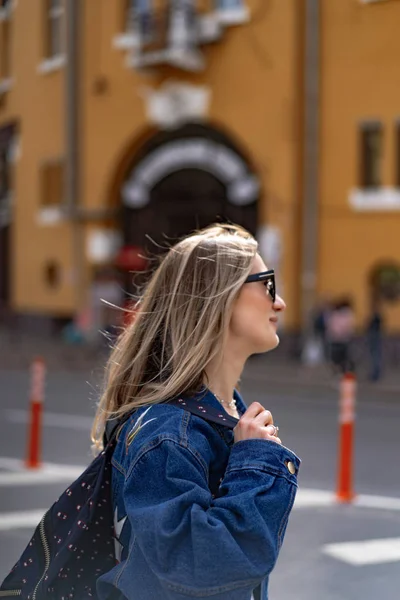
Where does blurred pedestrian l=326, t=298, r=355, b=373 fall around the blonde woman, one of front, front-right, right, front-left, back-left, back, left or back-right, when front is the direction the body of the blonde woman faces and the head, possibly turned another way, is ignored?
left

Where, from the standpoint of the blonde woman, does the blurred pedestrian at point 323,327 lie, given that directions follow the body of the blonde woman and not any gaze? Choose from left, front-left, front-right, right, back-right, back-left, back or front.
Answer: left

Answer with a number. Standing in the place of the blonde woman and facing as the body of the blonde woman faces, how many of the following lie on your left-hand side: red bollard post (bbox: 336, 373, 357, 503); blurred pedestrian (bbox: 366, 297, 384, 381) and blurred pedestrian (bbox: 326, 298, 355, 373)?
3

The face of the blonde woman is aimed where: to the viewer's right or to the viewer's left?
to the viewer's right

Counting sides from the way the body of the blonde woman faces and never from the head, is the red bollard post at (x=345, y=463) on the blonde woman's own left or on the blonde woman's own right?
on the blonde woman's own left

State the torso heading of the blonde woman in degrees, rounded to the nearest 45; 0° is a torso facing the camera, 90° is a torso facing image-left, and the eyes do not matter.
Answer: approximately 270°
